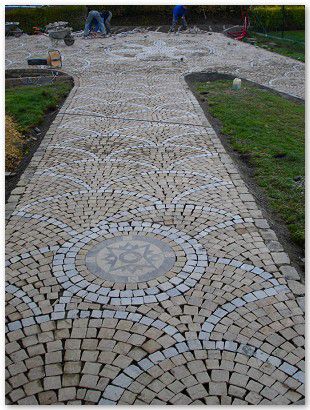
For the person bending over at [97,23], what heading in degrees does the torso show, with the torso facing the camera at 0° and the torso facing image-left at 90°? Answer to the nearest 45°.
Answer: approximately 180°
